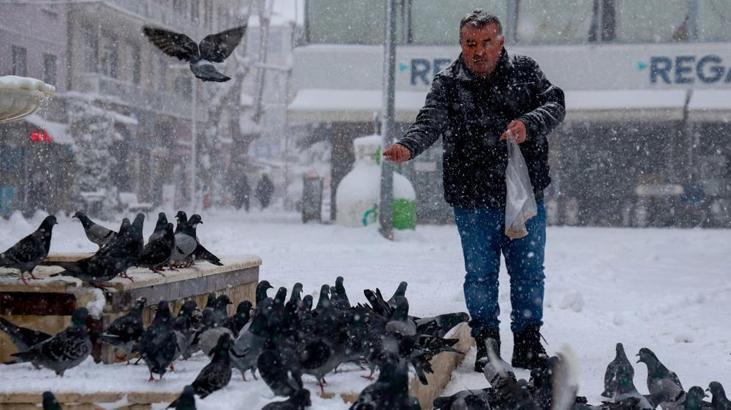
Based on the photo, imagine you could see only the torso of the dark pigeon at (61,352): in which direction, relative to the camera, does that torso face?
to the viewer's right

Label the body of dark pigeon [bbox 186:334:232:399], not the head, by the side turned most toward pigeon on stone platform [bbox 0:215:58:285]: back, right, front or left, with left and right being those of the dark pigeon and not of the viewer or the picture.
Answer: left

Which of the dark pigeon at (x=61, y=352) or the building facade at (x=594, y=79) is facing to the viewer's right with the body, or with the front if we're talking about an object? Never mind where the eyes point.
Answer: the dark pigeon

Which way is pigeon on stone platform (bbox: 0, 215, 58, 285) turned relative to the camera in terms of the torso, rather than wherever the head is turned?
to the viewer's right

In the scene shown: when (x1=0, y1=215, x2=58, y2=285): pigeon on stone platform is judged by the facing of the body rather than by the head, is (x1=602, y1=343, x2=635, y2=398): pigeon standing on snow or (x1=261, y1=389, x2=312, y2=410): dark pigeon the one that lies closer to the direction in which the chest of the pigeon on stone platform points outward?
the pigeon standing on snow
